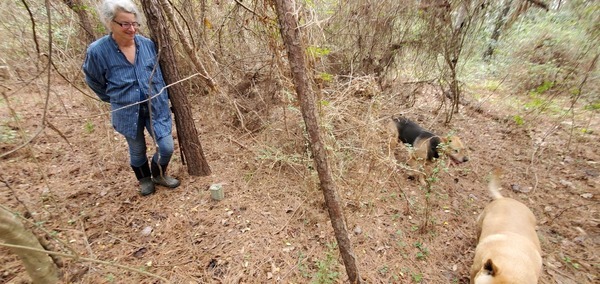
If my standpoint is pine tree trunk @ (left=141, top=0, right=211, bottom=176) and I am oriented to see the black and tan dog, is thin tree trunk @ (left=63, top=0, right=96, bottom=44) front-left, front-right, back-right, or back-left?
back-left

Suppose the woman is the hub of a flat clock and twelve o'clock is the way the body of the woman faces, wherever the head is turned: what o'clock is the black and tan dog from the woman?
The black and tan dog is roughly at 11 o'clock from the woman.

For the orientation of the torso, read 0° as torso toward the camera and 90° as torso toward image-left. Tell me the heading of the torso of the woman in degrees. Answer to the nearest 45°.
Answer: approximately 315°
